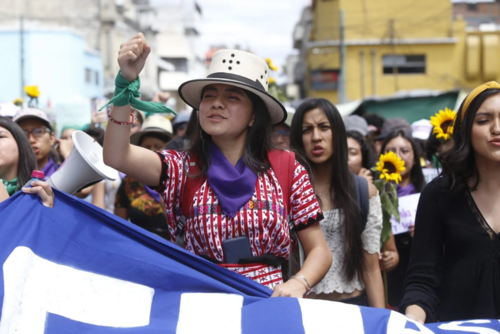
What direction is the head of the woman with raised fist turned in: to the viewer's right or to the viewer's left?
to the viewer's left

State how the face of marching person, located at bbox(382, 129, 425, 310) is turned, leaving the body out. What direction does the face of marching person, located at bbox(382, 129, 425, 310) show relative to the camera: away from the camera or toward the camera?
toward the camera

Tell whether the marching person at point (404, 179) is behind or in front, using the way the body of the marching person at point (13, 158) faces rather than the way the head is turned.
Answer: behind

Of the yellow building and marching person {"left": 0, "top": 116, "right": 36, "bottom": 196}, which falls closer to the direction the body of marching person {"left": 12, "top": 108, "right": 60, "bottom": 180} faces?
the marching person

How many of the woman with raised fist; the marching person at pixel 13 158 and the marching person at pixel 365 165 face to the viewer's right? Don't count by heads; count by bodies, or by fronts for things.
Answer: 0

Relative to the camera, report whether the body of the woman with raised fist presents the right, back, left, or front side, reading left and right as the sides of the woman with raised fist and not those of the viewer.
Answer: front

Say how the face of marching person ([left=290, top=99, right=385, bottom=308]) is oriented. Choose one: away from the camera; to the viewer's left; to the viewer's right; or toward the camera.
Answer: toward the camera

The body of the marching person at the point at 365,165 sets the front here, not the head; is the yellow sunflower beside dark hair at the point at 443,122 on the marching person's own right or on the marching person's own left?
on the marching person's own left

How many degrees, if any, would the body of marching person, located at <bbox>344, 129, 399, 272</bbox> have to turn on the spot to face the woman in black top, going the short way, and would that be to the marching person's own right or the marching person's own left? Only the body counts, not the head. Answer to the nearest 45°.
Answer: approximately 45° to the marching person's own left

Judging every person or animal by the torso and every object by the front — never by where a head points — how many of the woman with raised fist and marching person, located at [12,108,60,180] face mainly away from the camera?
0

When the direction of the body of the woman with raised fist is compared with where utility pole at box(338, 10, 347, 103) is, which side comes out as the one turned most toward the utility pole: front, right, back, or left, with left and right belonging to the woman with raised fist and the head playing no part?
back

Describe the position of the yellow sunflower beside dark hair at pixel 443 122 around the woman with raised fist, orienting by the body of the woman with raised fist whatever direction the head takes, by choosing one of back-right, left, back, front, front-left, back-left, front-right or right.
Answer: back-left

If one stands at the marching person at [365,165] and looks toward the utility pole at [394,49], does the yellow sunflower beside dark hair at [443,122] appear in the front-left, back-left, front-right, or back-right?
back-right

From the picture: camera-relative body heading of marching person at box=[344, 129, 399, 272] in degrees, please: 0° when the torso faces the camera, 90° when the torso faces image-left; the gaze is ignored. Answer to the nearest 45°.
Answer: approximately 45°

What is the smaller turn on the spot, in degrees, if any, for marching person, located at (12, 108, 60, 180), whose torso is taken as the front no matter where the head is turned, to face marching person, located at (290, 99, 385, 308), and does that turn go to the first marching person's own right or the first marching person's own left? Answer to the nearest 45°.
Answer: approximately 90° to the first marching person's own left
